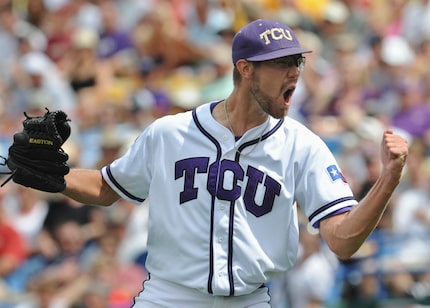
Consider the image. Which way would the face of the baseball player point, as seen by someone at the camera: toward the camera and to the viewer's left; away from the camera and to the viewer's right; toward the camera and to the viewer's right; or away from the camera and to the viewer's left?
toward the camera and to the viewer's right

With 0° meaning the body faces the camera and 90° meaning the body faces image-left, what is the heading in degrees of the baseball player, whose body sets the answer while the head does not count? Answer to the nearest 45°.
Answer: approximately 0°
